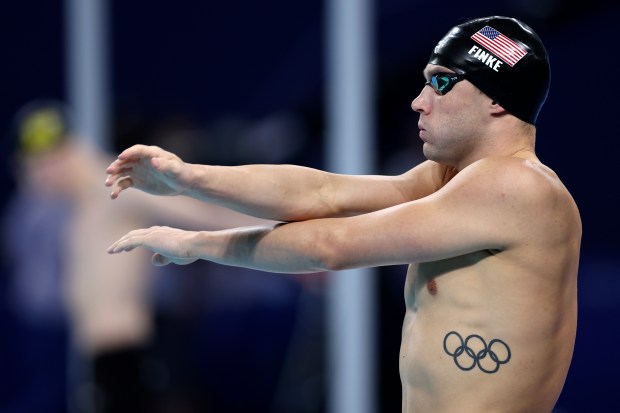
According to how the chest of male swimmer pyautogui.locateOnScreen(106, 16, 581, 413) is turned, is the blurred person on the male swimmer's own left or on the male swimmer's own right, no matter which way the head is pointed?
on the male swimmer's own right

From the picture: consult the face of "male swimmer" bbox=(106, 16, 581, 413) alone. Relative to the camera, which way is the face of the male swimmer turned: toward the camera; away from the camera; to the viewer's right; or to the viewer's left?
to the viewer's left

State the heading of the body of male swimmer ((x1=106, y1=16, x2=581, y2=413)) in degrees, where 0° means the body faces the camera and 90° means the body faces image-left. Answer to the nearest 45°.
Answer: approximately 90°
